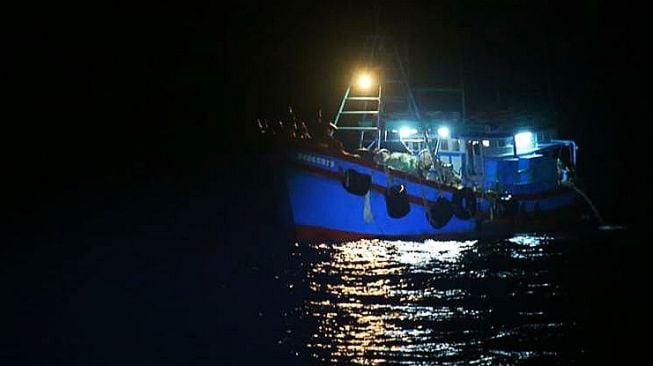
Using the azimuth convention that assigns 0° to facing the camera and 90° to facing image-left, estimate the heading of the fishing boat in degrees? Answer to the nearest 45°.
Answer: approximately 45°
